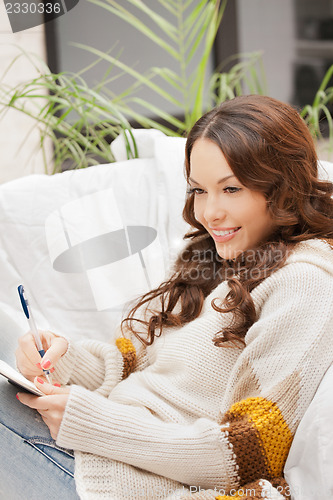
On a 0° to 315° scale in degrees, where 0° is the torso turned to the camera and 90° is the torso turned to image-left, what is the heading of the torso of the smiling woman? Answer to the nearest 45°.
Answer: approximately 45°

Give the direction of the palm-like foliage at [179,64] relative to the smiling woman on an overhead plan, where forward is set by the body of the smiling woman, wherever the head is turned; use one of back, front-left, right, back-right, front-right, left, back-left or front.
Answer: back-right

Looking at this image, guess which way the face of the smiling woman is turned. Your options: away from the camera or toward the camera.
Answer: toward the camera

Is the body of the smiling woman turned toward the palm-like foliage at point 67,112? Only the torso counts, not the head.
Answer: no
